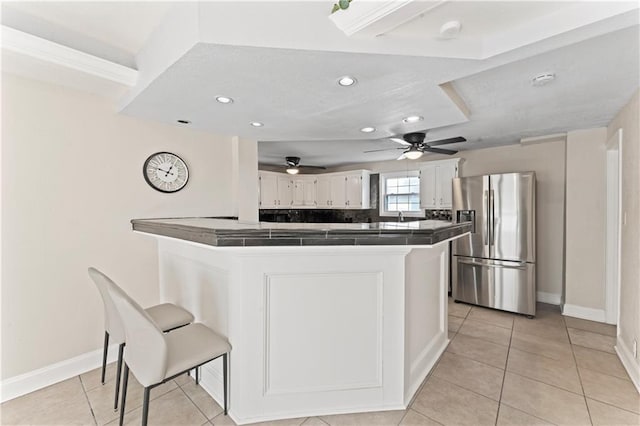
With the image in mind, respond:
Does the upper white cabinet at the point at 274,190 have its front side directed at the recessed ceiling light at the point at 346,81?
yes

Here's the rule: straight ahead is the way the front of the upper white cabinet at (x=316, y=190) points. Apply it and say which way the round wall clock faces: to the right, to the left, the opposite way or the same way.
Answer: to the left

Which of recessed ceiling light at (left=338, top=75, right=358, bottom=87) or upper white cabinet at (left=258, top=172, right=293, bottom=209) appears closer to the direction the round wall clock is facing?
the recessed ceiling light

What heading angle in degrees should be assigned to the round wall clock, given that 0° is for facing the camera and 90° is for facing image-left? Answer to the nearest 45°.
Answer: approximately 315°

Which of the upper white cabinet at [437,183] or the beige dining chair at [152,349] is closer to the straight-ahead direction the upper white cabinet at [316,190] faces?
the beige dining chair

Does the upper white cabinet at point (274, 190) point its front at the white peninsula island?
yes
